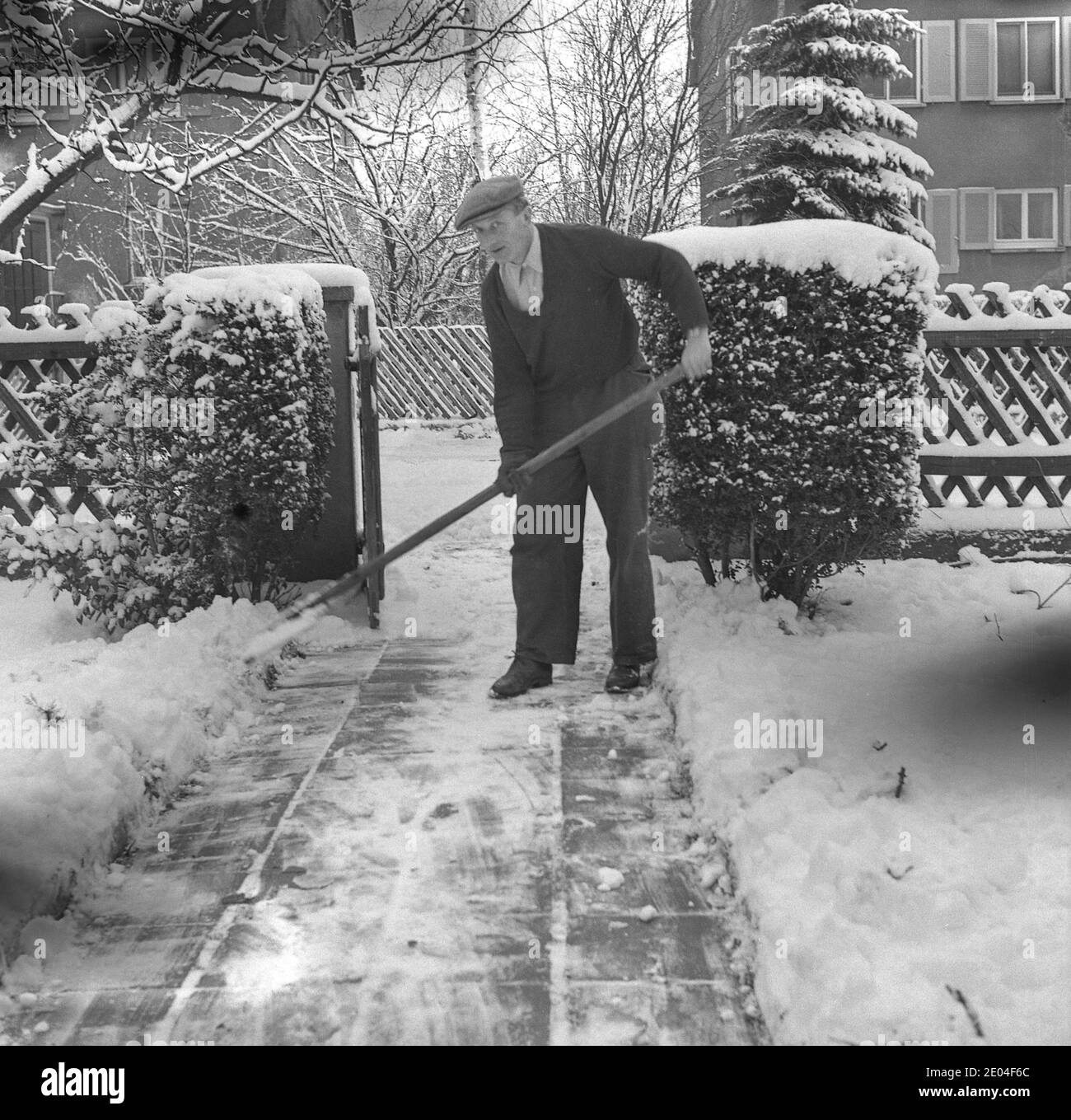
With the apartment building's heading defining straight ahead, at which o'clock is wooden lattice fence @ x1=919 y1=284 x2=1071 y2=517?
The wooden lattice fence is roughly at 12 o'clock from the apartment building.

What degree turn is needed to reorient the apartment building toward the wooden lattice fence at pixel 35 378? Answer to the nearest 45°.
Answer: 0° — it already faces it

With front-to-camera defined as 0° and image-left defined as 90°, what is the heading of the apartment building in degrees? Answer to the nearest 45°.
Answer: approximately 0°

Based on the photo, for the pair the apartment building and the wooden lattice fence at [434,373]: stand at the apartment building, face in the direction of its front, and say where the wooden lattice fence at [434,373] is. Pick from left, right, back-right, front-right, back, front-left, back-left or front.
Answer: front-right

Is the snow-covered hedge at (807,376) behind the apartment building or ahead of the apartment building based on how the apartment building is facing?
ahead

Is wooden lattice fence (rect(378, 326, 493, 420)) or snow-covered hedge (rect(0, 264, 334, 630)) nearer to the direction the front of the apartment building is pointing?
the snow-covered hedge

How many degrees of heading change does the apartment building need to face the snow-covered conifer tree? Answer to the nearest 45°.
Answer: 0° — it already faces it

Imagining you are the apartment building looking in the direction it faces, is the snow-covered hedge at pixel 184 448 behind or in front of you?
in front
